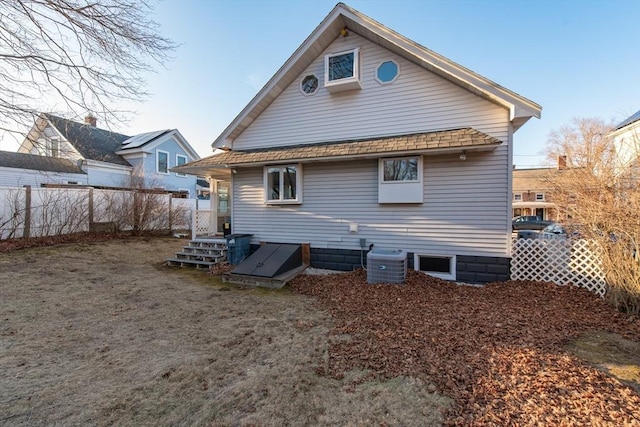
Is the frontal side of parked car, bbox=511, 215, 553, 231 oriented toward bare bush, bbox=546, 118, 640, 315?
no

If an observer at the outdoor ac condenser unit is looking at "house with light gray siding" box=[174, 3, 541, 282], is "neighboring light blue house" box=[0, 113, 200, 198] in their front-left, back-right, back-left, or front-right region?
front-left

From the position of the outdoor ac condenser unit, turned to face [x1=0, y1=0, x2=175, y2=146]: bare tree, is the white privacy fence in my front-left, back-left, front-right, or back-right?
front-right
